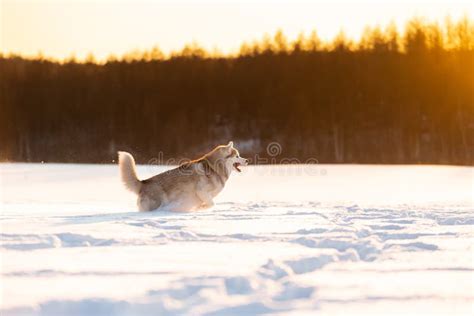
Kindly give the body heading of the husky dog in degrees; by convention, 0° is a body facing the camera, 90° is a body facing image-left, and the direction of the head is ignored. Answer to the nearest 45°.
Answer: approximately 270°
